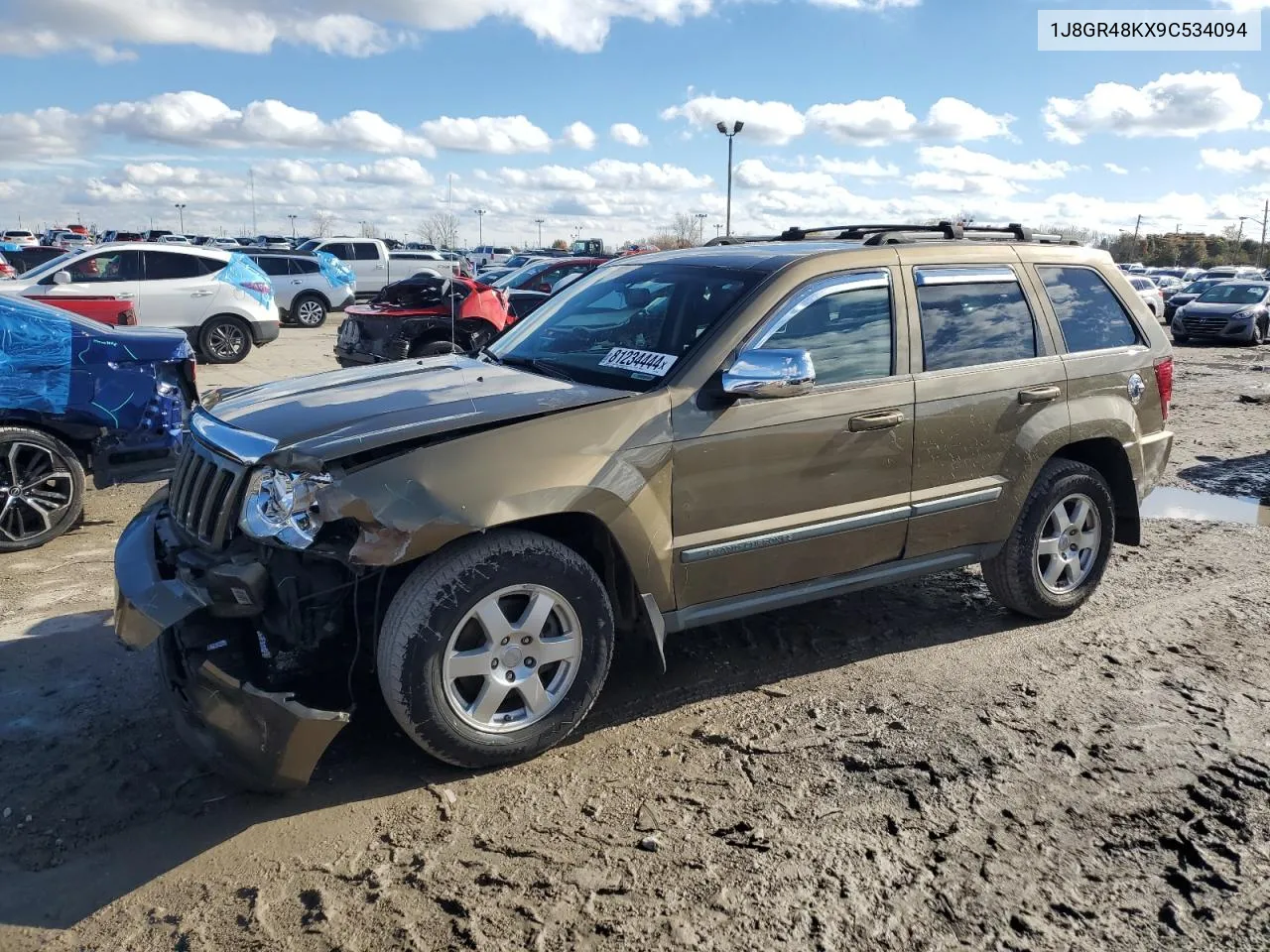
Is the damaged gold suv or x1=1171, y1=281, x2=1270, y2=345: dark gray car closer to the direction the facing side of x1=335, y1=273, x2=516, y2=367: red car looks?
the damaged gold suv

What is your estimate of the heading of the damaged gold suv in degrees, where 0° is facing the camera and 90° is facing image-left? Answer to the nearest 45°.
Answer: approximately 45°
